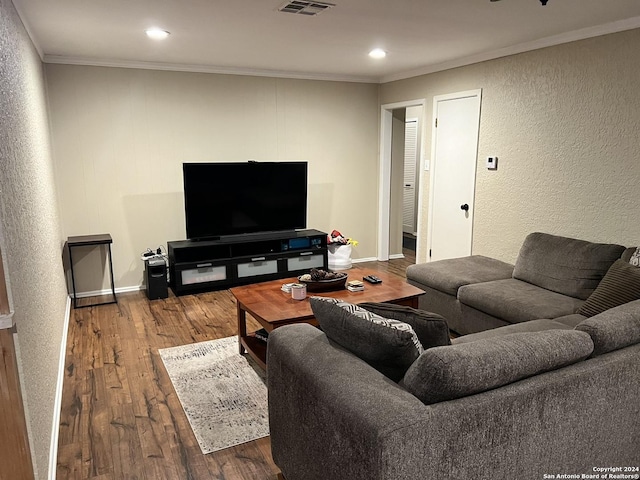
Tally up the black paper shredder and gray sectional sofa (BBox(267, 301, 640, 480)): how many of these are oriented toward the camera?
1

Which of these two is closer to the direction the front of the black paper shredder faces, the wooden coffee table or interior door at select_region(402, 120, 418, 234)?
the wooden coffee table

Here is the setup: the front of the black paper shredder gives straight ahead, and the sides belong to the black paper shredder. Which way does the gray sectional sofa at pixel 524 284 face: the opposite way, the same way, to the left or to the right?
to the right

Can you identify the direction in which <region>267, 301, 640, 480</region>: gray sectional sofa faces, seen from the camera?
facing away from the viewer and to the left of the viewer

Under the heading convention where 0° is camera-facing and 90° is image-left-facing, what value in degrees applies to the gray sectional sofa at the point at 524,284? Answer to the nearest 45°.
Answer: approximately 45°

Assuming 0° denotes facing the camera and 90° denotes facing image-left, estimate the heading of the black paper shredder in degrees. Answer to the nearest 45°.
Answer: approximately 0°

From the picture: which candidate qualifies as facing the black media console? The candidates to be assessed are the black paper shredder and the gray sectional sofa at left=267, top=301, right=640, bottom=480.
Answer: the gray sectional sofa

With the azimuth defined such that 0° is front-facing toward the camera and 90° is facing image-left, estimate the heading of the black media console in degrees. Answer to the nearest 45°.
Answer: approximately 315°

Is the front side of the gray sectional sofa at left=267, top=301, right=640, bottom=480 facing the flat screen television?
yes

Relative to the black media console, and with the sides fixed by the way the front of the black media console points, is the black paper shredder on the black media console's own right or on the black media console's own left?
on the black media console's own right

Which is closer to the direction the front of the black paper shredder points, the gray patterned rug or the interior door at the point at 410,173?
the gray patterned rug

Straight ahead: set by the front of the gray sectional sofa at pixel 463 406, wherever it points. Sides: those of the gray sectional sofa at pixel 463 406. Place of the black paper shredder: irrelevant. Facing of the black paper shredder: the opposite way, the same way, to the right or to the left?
the opposite way
